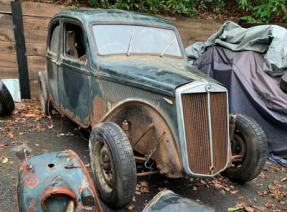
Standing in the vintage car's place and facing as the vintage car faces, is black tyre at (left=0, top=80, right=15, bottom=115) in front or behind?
behind

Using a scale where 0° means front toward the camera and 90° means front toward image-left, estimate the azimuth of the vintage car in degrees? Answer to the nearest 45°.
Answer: approximately 315°

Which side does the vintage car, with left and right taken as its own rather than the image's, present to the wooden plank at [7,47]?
back

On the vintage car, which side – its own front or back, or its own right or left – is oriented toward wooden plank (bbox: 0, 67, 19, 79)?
back

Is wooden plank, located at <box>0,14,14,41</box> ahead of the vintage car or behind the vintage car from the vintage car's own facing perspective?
behind

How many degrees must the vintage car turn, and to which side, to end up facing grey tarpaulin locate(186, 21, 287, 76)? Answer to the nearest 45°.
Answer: approximately 90° to its left

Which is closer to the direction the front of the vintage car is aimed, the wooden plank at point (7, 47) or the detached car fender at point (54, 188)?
the detached car fender
